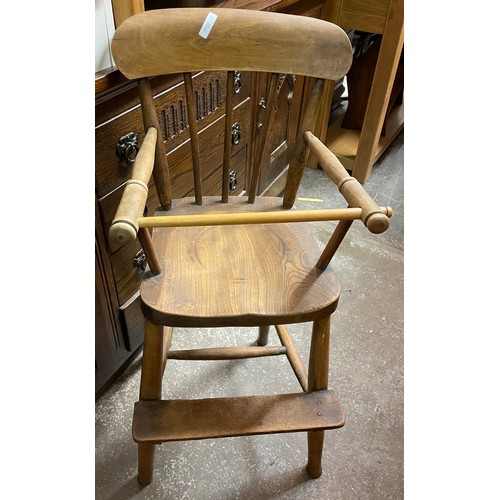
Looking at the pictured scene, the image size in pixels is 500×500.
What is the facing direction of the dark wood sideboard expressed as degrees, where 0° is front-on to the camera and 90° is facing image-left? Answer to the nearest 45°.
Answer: approximately 315°
